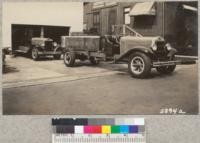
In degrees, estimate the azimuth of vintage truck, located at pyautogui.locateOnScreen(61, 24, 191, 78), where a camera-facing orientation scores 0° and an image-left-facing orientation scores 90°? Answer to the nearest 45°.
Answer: approximately 315°
